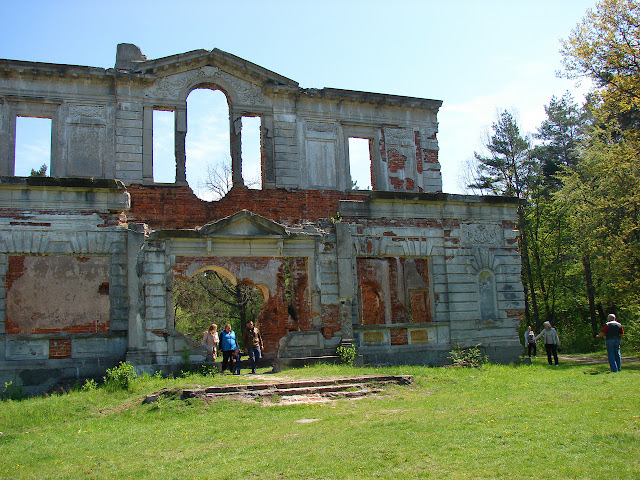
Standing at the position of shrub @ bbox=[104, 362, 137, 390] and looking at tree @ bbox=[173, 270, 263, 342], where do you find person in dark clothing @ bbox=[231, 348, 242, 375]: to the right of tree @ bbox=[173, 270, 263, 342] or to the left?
right

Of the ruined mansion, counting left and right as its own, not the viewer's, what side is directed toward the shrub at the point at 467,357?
left

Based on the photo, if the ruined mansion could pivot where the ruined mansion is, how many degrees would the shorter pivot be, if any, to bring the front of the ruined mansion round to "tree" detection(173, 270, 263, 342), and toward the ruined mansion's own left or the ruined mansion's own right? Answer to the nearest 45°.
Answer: approximately 180°

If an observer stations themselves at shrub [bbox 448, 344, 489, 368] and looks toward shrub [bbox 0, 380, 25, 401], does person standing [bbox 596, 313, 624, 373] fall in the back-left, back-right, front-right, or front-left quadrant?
back-left

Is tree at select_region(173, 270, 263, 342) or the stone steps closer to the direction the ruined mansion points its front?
the stone steps

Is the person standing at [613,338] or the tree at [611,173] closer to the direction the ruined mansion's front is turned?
the person standing

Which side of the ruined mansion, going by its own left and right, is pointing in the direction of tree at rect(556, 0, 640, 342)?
left

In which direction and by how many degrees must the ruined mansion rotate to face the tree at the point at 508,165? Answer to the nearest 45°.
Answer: approximately 135° to its left

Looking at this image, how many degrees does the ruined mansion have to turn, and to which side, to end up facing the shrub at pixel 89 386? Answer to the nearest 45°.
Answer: approximately 45° to its right

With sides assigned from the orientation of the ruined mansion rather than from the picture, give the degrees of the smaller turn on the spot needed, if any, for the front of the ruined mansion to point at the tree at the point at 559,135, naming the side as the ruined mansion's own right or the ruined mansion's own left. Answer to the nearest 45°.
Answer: approximately 135° to the ruined mansion's own left

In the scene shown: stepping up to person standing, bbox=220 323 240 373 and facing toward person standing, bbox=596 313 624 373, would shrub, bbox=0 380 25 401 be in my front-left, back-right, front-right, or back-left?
back-right

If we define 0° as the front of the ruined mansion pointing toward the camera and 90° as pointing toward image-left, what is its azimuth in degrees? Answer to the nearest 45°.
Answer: approximately 0°

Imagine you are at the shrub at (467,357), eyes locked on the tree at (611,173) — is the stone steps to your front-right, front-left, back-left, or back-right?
back-right
